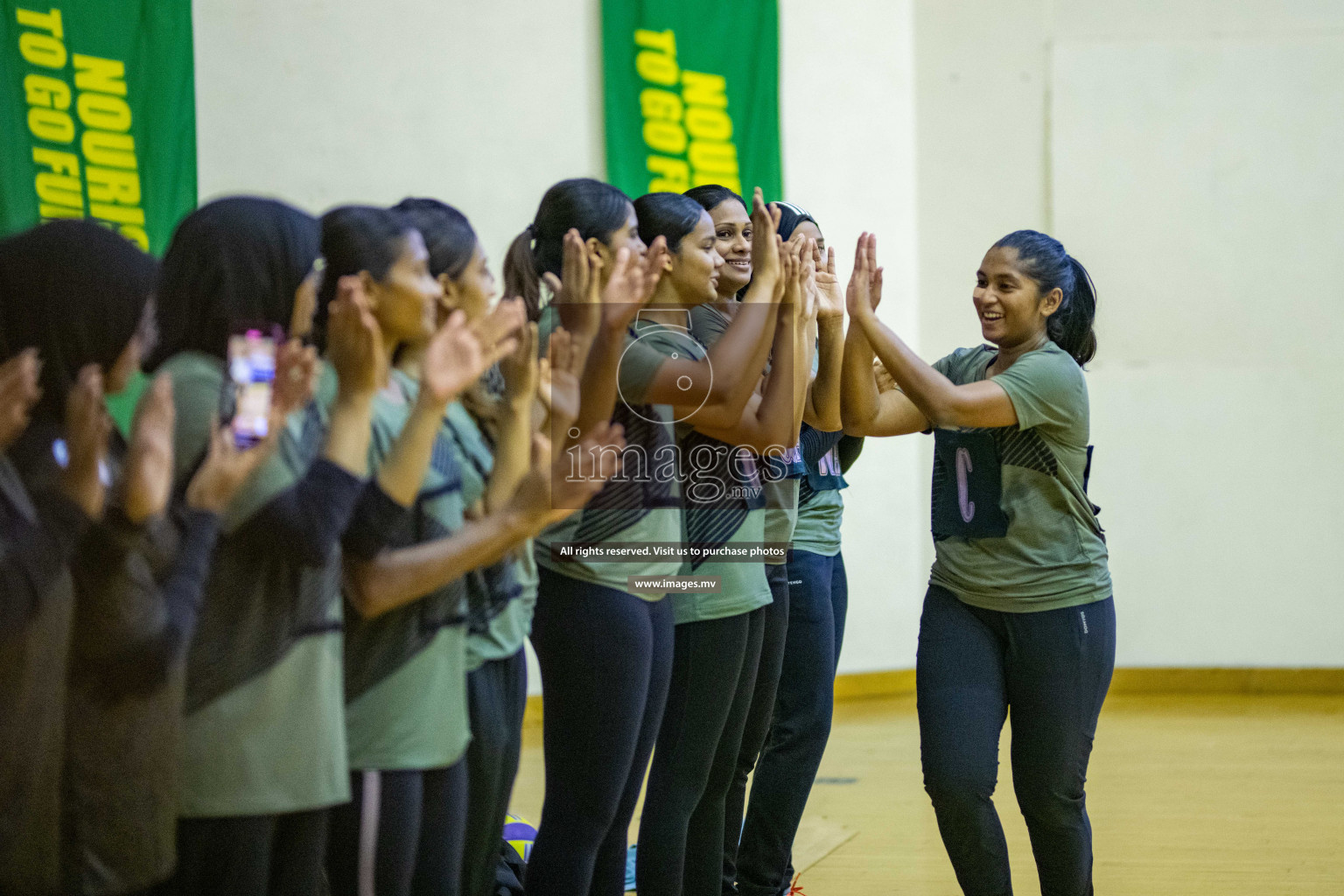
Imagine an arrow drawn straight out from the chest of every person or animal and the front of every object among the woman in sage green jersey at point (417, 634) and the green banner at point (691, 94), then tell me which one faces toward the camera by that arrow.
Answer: the green banner

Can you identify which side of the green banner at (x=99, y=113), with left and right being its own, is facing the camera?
front

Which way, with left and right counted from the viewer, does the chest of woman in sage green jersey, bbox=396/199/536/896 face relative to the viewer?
facing to the right of the viewer

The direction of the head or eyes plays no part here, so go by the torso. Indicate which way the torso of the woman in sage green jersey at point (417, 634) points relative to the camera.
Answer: to the viewer's right

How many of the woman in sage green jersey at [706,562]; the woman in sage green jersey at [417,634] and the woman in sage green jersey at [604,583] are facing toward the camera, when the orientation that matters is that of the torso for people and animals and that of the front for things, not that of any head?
0

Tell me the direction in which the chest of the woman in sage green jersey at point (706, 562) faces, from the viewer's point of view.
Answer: to the viewer's right

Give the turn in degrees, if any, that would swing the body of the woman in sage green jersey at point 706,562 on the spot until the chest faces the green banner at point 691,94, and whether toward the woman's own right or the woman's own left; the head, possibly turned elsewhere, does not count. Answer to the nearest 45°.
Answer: approximately 90° to the woman's own left

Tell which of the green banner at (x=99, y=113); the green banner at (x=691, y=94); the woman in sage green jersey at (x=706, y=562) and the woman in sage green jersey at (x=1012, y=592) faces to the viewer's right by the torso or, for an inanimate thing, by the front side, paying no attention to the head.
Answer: the woman in sage green jersey at (x=706, y=562)

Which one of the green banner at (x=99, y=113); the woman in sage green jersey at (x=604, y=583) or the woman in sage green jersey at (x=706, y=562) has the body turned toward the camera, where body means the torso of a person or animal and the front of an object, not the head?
the green banner

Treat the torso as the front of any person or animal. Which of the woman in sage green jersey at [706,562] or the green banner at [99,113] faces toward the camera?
the green banner

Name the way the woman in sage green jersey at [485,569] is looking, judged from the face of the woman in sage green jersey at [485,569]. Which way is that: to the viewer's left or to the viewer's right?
to the viewer's right

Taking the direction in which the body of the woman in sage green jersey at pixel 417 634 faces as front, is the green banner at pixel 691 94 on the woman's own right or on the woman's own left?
on the woman's own left

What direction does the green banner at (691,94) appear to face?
toward the camera

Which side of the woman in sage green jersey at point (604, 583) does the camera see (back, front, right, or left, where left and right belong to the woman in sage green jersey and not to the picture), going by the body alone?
right

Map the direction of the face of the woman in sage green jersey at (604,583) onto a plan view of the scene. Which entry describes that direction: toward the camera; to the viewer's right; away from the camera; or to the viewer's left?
to the viewer's right

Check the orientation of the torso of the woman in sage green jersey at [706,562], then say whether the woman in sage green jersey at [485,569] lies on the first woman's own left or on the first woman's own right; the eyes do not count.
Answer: on the first woman's own right
